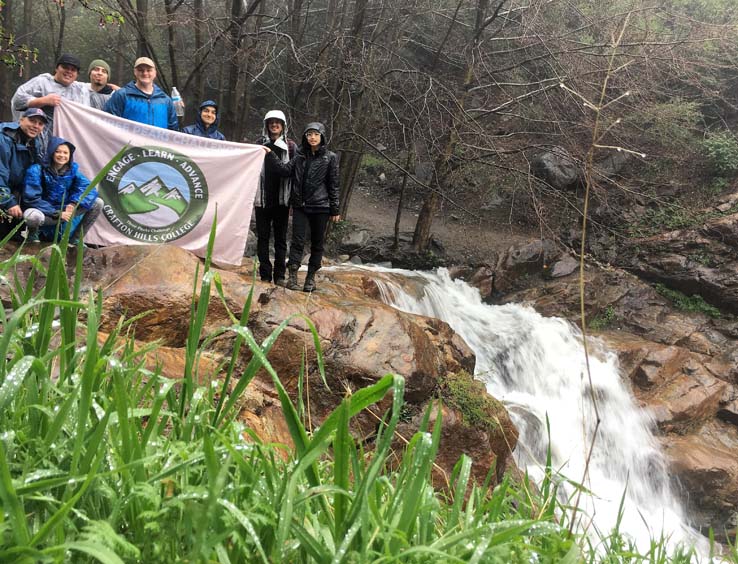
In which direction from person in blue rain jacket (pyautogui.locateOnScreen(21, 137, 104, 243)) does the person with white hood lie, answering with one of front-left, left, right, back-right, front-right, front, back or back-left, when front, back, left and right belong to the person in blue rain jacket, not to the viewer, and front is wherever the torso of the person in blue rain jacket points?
left

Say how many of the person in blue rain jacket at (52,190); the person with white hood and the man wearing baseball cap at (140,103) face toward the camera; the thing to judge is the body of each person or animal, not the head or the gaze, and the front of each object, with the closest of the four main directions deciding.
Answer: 3

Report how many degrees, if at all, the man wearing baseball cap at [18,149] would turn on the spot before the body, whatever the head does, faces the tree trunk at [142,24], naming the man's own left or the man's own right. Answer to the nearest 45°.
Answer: approximately 135° to the man's own left

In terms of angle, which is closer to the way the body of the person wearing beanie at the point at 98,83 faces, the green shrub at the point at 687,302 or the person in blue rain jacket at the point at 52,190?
the person in blue rain jacket

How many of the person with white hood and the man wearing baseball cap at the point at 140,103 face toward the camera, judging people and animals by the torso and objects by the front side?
2

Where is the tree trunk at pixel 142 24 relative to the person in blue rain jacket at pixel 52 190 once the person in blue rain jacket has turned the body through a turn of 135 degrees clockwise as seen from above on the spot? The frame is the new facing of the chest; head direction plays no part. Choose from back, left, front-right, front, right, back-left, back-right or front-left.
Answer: front-right

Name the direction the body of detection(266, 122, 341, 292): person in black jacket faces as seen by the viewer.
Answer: toward the camera

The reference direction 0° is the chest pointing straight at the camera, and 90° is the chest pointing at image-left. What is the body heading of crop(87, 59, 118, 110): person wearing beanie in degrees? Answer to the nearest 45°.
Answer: approximately 0°

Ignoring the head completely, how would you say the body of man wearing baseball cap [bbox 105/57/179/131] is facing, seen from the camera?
toward the camera

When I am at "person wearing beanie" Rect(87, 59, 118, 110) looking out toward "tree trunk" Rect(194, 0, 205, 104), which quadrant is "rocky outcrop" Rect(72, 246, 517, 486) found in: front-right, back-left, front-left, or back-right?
back-right

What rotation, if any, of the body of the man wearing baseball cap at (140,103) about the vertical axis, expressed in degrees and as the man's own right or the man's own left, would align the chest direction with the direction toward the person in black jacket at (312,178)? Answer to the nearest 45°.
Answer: approximately 45° to the man's own left

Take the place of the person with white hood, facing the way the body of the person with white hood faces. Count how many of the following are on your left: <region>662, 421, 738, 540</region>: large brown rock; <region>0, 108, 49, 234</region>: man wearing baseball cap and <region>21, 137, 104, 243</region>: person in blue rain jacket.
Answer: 1

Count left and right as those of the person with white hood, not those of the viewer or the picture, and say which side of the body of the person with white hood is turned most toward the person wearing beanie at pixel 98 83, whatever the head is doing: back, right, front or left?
right
